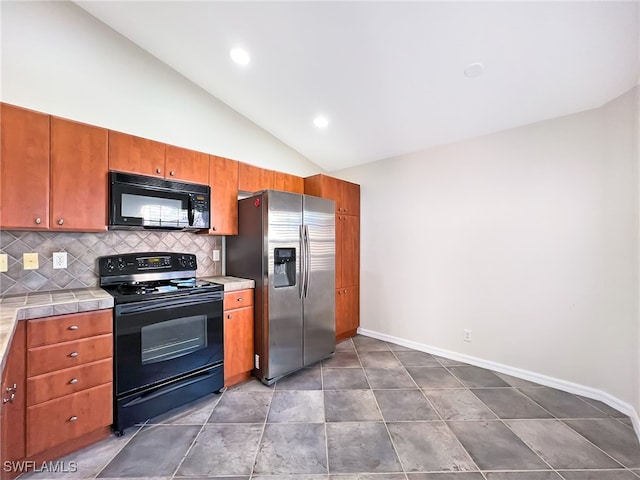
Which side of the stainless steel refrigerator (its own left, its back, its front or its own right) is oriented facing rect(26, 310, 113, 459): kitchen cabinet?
right

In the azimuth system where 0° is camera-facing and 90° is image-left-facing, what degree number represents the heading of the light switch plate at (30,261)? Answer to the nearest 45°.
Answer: approximately 0°

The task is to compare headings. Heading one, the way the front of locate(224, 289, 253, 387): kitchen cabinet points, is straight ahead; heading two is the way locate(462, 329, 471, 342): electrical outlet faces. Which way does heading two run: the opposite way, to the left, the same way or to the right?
to the right

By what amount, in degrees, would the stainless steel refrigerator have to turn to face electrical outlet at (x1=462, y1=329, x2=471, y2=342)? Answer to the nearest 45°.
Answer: approximately 45° to its left

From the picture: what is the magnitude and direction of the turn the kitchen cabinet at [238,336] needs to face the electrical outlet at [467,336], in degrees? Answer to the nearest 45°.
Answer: approximately 45° to its left

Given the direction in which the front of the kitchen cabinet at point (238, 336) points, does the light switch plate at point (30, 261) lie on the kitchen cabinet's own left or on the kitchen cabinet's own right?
on the kitchen cabinet's own right

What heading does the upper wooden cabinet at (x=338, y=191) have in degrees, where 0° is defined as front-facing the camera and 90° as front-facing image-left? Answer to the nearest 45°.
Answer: approximately 315°

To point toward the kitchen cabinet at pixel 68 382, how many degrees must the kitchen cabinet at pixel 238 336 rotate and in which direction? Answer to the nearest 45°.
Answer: approximately 90° to its right
